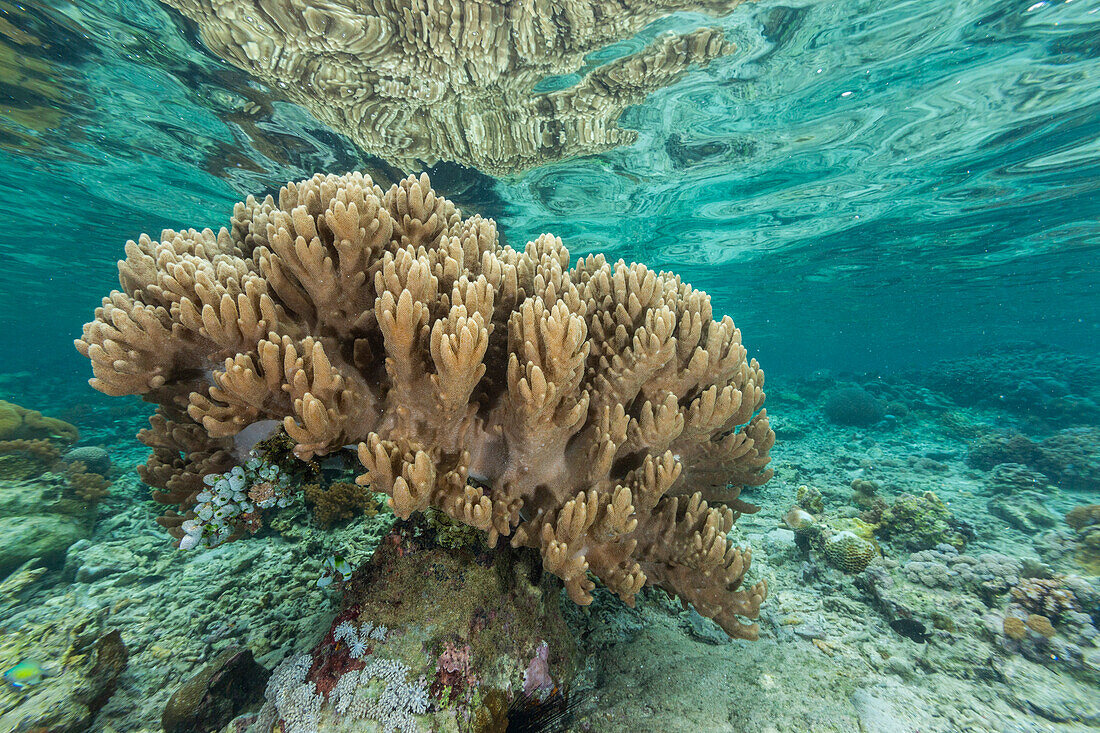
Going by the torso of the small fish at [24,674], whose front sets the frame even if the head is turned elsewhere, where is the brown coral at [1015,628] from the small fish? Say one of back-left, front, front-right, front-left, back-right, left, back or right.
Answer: back-left

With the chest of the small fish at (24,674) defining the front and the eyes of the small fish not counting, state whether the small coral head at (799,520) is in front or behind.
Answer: behind

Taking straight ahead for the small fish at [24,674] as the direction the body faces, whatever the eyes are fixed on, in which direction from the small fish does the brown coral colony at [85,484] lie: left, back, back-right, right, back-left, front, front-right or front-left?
right

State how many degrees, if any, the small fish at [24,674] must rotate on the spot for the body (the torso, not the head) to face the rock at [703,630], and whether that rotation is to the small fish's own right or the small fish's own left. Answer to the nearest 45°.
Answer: approximately 135° to the small fish's own left

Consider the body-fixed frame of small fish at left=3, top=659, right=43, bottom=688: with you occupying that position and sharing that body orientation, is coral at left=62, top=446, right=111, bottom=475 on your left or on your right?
on your right

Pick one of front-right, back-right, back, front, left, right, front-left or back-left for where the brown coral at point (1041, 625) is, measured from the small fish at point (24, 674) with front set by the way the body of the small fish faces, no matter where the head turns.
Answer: back-left

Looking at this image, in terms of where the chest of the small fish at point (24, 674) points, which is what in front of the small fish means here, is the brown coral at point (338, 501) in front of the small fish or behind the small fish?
behind

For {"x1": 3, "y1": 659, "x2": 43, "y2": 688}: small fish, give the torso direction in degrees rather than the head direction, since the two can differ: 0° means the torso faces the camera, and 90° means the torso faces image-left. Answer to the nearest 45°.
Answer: approximately 90°
